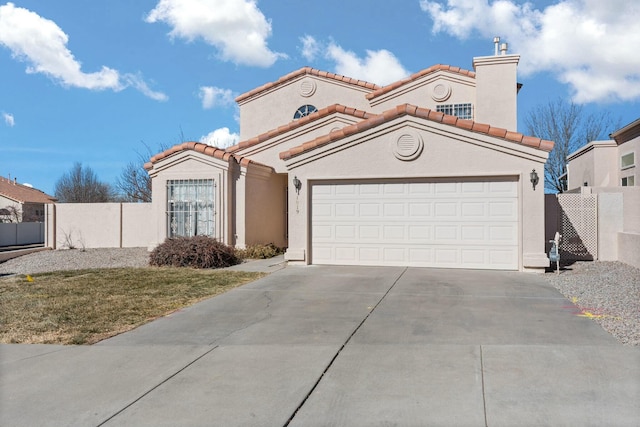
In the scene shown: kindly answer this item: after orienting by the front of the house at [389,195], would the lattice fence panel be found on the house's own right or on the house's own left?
on the house's own left

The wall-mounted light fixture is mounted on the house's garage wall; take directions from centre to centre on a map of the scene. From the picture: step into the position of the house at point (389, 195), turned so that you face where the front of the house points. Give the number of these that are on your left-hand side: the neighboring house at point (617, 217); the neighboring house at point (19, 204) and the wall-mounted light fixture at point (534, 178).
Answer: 2

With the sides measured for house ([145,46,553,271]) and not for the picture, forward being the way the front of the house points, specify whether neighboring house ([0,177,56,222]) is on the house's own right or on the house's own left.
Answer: on the house's own right

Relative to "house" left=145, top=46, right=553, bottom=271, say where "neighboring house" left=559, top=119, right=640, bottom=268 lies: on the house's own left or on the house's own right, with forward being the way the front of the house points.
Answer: on the house's own left

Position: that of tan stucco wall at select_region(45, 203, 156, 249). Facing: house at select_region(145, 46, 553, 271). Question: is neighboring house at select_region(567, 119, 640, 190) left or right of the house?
left

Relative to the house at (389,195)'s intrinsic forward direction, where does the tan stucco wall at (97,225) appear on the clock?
The tan stucco wall is roughly at 4 o'clock from the house.

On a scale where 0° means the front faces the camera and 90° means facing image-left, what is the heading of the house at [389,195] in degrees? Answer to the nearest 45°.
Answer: approximately 0°
